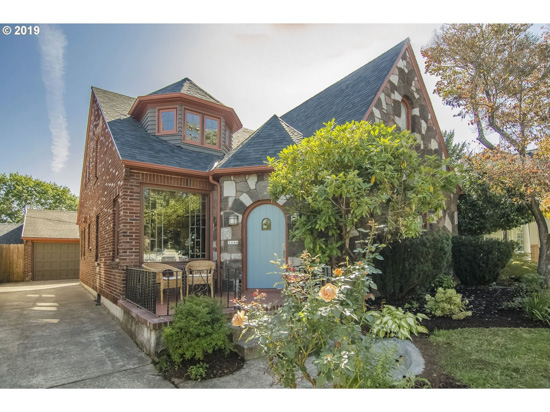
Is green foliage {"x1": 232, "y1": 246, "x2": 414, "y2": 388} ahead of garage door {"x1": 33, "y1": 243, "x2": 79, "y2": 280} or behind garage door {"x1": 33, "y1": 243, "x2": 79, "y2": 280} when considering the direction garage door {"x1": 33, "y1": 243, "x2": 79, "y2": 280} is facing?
ahead

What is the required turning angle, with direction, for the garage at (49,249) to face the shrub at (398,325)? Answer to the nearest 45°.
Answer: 0° — it already faces it

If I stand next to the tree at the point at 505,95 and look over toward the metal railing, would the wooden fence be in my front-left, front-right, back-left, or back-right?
front-right

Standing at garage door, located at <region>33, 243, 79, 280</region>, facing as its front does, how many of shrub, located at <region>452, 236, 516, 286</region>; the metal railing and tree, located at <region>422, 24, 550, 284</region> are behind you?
0

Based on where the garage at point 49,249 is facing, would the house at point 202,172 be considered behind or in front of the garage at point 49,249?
in front

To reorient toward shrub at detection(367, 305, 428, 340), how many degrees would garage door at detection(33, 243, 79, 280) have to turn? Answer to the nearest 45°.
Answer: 0° — it already faces it

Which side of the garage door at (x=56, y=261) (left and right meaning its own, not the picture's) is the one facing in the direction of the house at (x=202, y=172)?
front

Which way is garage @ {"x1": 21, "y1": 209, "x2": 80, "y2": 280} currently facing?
toward the camera

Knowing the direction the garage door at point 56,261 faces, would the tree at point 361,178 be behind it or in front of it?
in front
